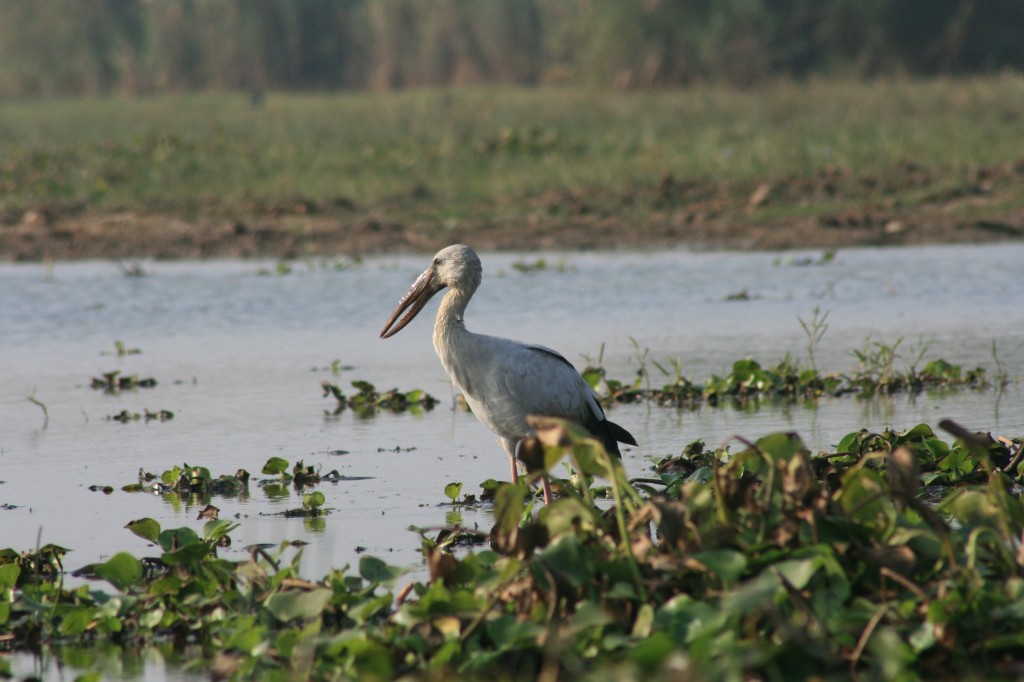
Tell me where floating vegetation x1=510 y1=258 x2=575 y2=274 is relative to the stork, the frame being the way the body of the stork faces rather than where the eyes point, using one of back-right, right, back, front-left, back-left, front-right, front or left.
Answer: right

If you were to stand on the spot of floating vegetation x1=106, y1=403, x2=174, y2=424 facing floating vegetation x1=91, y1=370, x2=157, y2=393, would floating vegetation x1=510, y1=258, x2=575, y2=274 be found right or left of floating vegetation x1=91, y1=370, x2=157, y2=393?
right

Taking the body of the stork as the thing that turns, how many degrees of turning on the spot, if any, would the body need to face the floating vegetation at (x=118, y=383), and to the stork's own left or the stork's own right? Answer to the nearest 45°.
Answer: approximately 45° to the stork's own right

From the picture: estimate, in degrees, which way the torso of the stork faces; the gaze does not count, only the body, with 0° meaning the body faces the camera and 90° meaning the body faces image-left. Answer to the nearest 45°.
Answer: approximately 90°

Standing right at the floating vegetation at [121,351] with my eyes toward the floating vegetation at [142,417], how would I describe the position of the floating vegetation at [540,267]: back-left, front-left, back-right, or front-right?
back-left

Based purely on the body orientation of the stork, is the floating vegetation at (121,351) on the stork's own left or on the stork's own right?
on the stork's own right
